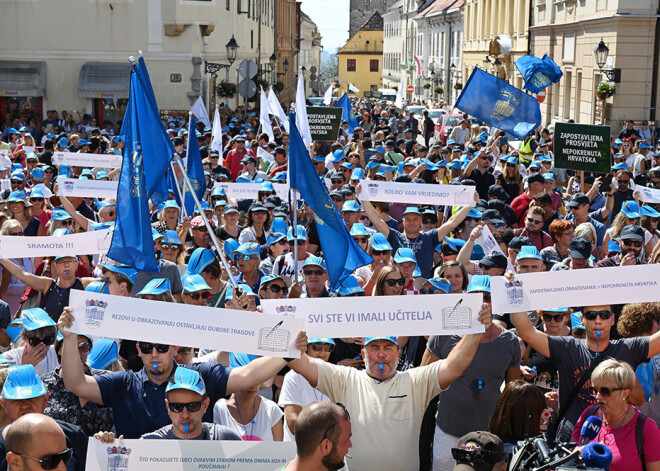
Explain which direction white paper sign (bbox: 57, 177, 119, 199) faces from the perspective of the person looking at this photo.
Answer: facing the viewer

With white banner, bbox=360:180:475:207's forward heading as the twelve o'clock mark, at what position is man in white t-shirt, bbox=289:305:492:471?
The man in white t-shirt is roughly at 12 o'clock from the white banner.

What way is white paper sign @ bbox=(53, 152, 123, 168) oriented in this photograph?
toward the camera

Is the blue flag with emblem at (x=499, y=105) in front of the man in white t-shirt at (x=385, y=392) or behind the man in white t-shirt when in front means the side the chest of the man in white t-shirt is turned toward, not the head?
behind

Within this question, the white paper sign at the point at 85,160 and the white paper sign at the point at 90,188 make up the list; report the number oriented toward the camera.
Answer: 2

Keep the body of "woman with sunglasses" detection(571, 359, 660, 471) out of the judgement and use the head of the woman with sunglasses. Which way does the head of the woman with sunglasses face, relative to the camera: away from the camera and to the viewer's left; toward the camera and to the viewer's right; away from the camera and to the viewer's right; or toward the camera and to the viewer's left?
toward the camera and to the viewer's left

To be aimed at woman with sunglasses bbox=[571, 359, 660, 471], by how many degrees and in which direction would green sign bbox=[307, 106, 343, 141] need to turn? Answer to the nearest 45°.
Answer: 0° — it already faces them

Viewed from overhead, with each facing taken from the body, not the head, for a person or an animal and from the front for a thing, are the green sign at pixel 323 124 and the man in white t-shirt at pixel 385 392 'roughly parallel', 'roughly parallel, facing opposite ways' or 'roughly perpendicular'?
roughly parallel

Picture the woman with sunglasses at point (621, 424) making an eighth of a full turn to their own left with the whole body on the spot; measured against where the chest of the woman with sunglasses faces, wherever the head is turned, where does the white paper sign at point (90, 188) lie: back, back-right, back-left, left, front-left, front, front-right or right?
back-right

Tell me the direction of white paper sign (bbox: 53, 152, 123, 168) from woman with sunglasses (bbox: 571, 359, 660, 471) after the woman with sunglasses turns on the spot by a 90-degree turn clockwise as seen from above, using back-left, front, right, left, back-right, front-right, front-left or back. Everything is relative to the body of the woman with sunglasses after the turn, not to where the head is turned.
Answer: front

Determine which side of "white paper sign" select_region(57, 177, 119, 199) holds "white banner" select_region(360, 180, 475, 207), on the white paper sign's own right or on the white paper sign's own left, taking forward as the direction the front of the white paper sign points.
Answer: on the white paper sign's own left

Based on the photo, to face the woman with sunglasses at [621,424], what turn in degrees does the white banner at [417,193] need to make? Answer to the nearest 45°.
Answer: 0° — it already faces them

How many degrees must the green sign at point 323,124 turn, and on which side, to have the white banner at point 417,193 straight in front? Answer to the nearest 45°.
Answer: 0° — it already faces it

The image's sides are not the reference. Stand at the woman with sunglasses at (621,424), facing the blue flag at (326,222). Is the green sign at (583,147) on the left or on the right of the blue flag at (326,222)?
right

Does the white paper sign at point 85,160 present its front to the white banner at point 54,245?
yes

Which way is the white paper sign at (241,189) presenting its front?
toward the camera

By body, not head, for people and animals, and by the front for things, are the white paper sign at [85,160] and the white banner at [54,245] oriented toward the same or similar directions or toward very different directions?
same or similar directions

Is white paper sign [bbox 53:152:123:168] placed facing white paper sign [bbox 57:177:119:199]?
yes

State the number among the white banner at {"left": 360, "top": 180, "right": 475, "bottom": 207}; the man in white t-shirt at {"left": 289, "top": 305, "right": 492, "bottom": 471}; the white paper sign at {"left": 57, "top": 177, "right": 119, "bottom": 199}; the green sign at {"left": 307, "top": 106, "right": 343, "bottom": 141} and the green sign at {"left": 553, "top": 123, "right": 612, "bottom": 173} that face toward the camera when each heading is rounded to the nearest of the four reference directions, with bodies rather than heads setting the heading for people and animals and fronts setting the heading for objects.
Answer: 5
